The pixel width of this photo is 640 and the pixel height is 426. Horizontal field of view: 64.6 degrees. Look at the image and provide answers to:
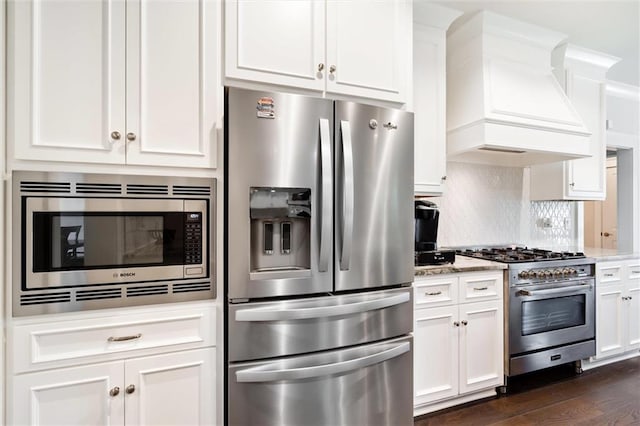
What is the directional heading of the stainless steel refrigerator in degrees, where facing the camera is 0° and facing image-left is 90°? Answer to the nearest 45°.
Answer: approximately 315°

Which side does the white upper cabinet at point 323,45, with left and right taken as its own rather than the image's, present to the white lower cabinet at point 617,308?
left

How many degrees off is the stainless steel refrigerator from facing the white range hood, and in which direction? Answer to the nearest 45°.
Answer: approximately 90° to its left

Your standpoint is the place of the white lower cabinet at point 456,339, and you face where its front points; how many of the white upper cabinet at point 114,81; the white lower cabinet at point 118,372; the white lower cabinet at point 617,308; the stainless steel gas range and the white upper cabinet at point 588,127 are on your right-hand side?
2

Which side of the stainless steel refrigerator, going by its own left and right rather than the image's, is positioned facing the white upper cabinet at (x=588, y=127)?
left

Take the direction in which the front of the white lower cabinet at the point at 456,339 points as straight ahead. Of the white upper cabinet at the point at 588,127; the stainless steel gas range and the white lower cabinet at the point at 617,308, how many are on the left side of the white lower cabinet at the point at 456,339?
3

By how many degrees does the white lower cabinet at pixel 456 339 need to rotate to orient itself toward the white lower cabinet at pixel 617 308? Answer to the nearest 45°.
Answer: approximately 90° to its left

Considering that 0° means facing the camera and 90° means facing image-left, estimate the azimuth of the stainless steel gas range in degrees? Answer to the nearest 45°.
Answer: approximately 315°

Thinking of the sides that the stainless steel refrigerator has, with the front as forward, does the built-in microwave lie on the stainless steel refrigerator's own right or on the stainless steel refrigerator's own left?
on the stainless steel refrigerator's own right
